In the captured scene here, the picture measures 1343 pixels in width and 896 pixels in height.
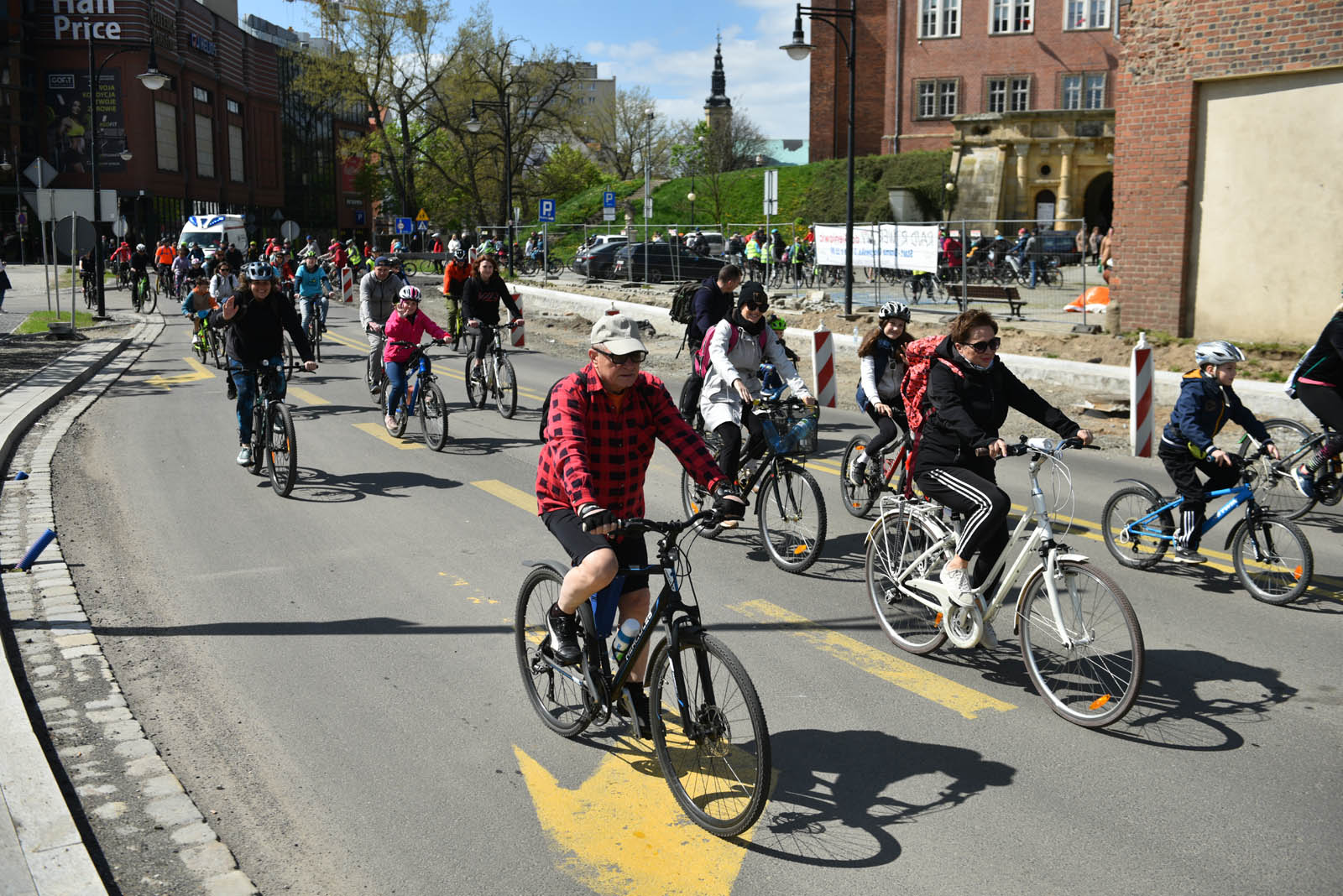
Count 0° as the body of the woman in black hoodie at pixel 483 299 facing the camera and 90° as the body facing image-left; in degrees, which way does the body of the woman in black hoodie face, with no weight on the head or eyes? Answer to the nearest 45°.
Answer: approximately 315°

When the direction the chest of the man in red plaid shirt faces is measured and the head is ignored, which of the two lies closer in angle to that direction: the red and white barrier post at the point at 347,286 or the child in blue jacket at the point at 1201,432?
the child in blue jacket

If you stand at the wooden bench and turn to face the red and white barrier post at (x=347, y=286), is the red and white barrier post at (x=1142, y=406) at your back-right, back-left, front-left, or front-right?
back-left

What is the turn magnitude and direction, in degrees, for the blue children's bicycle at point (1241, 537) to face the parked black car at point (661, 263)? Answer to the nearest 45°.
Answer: approximately 180°

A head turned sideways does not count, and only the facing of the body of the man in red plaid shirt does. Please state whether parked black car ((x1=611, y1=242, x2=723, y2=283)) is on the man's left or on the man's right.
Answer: on the man's left
